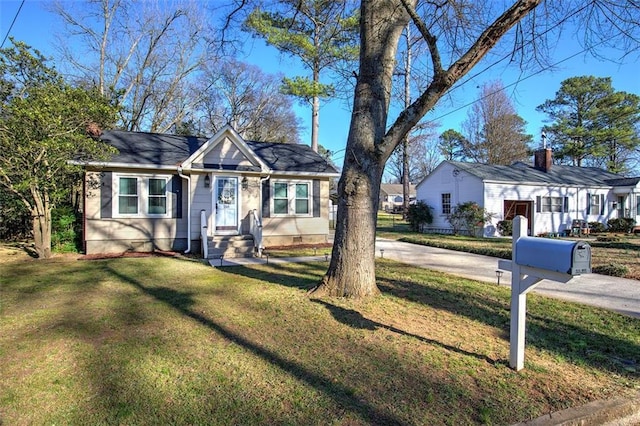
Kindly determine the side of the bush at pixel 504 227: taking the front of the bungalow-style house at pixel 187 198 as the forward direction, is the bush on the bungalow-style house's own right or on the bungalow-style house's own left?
on the bungalow-style house's own left

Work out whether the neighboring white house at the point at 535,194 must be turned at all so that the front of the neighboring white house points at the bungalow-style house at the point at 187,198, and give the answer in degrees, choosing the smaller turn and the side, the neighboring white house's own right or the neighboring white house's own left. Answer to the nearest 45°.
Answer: approximately 90° to the neighboring white house's own right

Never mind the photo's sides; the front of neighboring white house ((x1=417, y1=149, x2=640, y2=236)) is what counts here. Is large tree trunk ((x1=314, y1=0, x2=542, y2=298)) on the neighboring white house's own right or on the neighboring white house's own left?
on the neighboring white house's own right

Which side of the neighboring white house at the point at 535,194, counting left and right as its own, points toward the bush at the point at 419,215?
right

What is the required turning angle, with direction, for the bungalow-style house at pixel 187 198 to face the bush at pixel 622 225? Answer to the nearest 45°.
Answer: approximately 90° to its left

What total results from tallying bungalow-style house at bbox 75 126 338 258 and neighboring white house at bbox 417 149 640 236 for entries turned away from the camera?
0

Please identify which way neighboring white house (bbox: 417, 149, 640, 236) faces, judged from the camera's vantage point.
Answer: facing the viewer and to the right of the viewer

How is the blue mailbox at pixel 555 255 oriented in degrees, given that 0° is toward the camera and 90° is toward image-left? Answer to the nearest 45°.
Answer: approximately 315°

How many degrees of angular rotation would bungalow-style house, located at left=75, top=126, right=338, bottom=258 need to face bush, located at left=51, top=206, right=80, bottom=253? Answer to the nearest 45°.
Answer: approximately 90° to its right

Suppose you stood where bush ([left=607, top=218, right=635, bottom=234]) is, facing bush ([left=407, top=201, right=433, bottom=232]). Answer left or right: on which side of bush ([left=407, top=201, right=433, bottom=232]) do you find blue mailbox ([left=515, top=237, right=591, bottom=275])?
left

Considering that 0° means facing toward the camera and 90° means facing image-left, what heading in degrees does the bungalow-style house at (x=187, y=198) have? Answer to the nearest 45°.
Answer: approximately 0°

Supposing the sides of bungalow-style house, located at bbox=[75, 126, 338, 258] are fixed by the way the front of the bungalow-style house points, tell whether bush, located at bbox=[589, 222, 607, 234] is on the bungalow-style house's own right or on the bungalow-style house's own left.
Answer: on the bungalow-style house's own left
